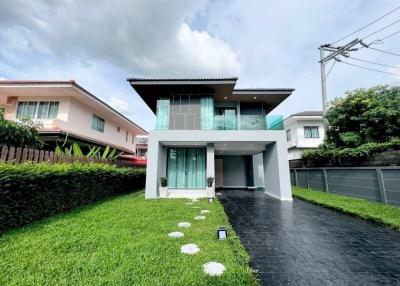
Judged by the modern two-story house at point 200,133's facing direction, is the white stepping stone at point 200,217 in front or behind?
in front

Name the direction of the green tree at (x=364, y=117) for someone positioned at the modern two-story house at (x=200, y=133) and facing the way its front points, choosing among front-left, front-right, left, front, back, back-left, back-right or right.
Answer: left

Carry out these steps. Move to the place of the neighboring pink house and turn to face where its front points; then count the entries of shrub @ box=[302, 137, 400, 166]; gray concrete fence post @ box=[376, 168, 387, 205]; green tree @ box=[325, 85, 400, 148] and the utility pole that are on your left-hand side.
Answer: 4

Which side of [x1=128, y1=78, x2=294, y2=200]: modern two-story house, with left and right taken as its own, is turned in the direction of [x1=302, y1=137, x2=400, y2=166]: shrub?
left

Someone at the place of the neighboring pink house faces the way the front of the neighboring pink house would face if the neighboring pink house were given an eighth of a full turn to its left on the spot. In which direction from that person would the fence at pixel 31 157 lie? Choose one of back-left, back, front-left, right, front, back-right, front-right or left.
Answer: front

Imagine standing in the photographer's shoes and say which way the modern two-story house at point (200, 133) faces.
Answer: facing the viewer

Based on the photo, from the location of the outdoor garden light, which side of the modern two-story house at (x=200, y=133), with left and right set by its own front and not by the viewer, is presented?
front

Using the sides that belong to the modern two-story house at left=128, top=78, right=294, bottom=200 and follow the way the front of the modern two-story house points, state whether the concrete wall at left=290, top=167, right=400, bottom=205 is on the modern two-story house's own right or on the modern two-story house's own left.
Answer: on the modern two-story house's own left

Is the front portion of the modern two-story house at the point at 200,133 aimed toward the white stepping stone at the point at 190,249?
yes

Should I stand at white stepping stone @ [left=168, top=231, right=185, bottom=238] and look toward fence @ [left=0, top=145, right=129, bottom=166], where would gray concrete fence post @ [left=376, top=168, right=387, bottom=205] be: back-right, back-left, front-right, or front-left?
back-right

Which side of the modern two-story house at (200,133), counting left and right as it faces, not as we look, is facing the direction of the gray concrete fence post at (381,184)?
left

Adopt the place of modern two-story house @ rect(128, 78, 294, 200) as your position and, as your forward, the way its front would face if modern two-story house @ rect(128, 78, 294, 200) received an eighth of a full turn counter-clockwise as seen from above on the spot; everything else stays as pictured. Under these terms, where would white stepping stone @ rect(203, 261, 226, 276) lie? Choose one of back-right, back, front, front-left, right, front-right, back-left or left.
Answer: front-right

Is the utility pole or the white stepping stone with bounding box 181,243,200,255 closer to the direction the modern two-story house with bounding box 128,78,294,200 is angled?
the white stepping stone

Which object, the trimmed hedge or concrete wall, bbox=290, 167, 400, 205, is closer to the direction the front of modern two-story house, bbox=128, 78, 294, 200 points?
the trimmed hedge

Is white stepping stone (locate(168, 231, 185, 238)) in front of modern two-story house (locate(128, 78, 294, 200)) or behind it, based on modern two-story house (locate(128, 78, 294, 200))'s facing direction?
in front

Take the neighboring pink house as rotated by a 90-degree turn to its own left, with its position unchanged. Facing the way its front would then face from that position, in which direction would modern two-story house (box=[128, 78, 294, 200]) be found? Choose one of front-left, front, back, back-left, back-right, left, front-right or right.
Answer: front

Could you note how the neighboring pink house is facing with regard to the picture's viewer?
facing the viewer and to the left of the viewer

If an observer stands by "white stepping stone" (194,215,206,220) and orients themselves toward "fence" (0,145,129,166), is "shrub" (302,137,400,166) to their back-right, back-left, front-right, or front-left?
back-right

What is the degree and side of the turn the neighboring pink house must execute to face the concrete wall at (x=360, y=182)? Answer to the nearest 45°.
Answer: approximately 90° to its left

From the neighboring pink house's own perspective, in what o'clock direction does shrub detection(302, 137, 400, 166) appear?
The shrub is roughly at 9 o'clock from the neighboring pink house.
